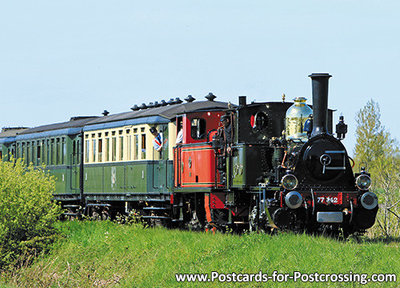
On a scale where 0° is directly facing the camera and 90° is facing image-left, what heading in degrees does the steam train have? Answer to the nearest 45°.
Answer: approximately 315°

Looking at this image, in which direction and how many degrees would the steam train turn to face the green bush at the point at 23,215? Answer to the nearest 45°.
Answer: approximately 135° to its right
